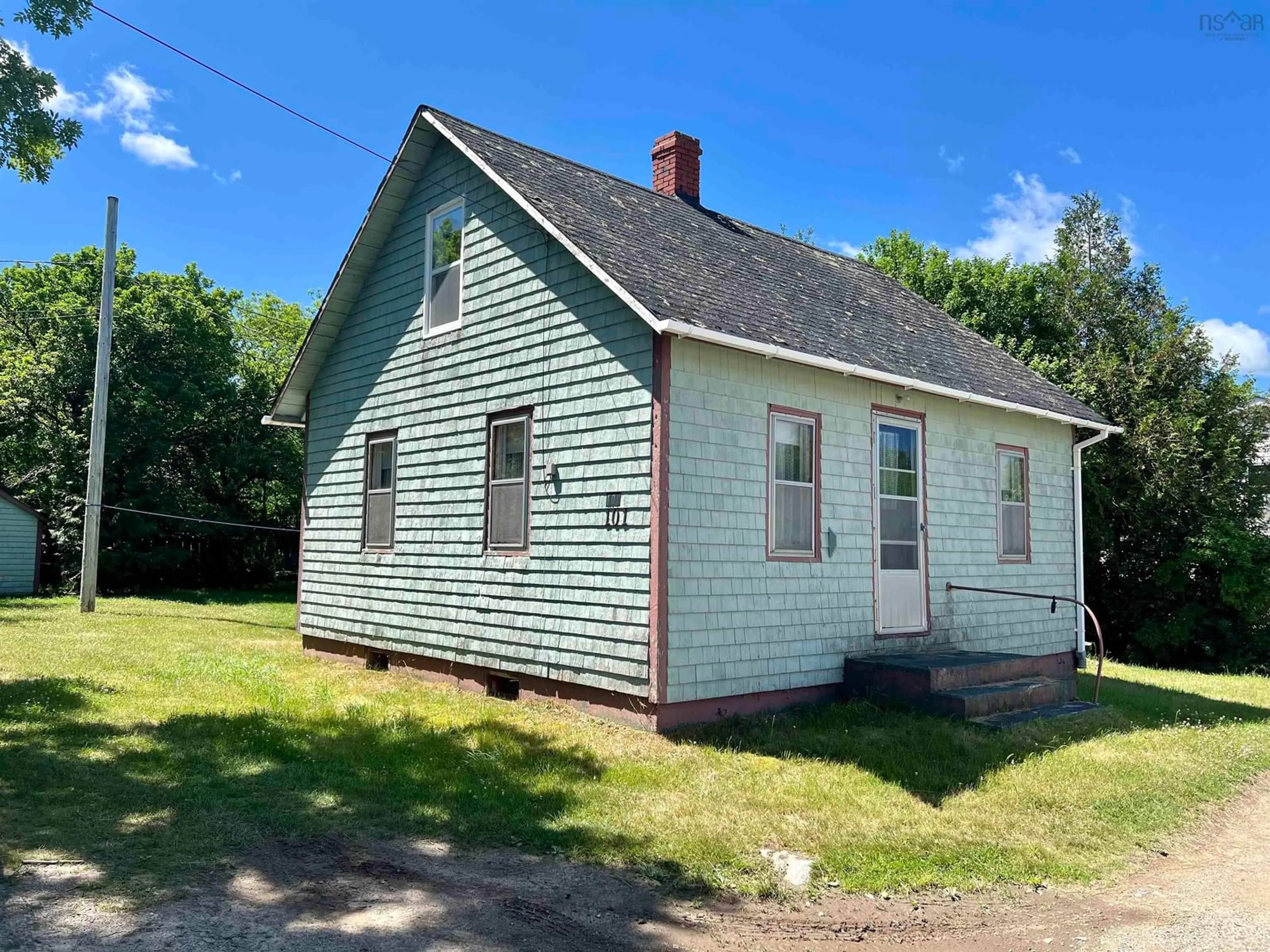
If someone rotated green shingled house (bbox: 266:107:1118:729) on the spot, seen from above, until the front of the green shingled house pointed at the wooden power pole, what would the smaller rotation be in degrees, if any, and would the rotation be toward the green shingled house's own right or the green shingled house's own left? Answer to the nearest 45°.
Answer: approximately 180°

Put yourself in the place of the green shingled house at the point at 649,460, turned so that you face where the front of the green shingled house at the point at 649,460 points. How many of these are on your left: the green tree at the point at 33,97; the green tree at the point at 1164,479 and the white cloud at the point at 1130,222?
2

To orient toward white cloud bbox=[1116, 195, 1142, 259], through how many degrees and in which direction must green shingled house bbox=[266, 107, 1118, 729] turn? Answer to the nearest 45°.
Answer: approximately 90° to its left

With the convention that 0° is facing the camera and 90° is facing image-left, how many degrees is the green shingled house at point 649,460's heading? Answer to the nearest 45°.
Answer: approximately 315°

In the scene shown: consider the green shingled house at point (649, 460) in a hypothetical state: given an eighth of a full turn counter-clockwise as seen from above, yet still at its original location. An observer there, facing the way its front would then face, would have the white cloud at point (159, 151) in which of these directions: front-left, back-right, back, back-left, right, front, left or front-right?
back-left

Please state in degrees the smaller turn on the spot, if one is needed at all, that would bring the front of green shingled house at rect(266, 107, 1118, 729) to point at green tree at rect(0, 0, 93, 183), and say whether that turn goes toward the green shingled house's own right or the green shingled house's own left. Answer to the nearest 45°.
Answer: approximately 135° to the green shingled house's own right

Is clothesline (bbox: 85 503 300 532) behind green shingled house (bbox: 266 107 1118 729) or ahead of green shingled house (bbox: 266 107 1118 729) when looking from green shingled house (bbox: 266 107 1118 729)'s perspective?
behind

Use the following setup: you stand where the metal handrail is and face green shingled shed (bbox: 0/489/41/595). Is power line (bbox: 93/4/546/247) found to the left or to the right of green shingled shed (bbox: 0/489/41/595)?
left

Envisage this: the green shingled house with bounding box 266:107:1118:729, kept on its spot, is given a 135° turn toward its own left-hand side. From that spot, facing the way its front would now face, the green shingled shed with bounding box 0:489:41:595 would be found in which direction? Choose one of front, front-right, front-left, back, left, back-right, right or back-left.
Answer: front-left

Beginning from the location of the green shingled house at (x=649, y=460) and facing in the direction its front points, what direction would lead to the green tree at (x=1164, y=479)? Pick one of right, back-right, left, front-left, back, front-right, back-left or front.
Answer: left

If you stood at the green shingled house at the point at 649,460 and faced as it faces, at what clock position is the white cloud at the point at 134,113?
The white cloud is roughly at 6 o'clock from the green shingled house.

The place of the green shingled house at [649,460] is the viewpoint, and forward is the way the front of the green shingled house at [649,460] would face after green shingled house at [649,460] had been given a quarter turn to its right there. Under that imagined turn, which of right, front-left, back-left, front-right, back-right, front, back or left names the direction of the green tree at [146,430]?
right

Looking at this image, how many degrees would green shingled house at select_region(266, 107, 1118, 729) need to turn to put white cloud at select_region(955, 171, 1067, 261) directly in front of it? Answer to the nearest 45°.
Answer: approximately 90° to its left
